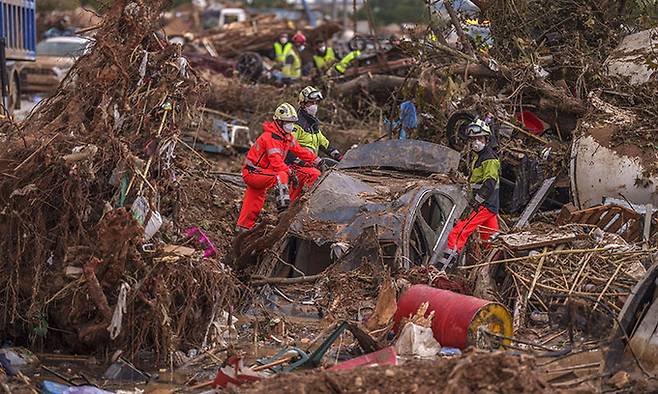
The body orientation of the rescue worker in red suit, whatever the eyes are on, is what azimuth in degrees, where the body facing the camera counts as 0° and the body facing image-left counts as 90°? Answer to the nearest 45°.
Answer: approximately 315°

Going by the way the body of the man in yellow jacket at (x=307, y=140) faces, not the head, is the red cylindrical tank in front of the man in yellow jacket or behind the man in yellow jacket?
in front

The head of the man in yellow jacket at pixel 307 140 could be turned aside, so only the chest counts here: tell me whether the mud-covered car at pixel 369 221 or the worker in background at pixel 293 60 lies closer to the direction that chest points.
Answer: the mud-covered car

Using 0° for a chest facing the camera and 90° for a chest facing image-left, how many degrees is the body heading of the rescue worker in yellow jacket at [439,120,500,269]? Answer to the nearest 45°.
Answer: approximately 45°
